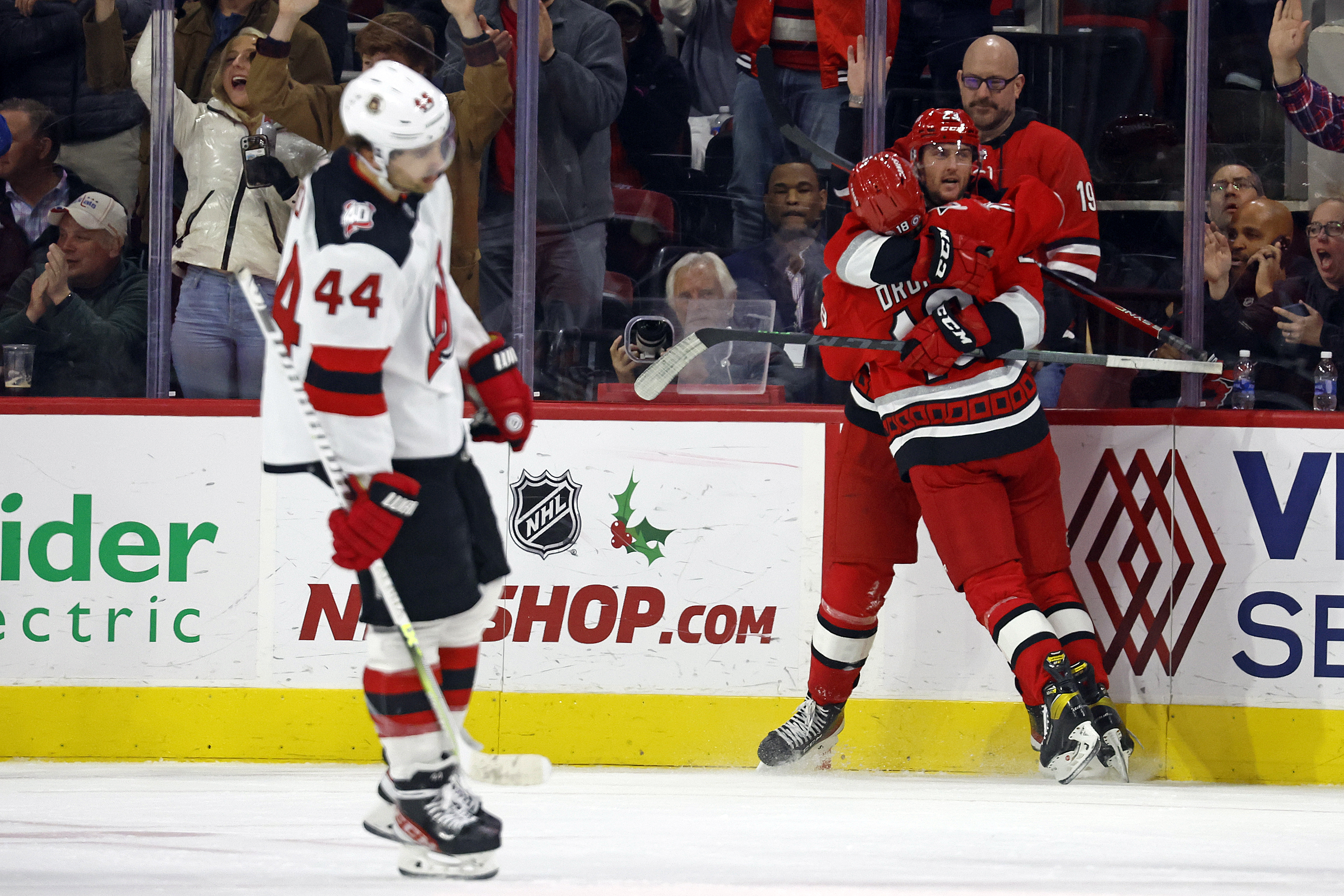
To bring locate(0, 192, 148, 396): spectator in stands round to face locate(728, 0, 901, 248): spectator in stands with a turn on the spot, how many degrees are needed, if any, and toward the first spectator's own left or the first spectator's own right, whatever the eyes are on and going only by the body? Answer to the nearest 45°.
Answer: approximately 135° to the first spectator's own left

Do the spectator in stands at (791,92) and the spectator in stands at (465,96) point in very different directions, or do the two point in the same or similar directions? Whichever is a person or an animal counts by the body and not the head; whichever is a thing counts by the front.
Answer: same or similar directions

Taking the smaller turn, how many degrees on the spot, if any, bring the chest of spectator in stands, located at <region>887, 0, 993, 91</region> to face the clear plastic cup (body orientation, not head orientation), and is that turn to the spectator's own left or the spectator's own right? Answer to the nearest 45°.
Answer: approximately 90° to the spectator's own right

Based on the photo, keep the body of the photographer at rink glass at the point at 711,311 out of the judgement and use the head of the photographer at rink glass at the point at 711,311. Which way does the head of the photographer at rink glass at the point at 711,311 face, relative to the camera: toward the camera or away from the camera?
toward the camera

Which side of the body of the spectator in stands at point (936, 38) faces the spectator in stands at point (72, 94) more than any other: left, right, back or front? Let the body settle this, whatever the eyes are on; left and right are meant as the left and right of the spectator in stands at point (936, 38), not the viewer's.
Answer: right

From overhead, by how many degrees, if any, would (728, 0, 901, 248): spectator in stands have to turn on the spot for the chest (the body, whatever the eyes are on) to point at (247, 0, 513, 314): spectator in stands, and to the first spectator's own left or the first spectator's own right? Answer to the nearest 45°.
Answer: approximately 90° to the first spectator's own right

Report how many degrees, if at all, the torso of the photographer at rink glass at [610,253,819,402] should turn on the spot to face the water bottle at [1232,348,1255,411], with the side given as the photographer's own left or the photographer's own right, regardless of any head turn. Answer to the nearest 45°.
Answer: approximately 90° to the photographer's own left

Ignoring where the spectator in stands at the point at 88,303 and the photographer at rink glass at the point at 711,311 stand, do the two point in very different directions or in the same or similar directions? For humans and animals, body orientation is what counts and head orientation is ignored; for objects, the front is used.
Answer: same or similar directions

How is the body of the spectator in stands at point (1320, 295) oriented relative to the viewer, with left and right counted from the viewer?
facing the viewer and to the left of the viewer

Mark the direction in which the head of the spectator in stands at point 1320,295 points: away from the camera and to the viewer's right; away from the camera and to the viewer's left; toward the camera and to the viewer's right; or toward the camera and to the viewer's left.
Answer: toward the camera and to the viewer's left

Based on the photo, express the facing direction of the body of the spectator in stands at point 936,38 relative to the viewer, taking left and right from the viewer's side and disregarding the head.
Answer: facing the viewer

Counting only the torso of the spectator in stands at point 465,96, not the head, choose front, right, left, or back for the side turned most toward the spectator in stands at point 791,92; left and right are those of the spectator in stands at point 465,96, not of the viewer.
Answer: left

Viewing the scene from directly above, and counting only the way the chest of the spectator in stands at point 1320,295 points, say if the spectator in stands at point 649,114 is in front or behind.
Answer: in front

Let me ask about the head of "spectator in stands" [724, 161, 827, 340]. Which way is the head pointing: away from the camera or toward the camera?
toward the camera

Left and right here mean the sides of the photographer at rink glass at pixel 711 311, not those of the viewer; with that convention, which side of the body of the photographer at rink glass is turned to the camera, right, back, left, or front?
front
